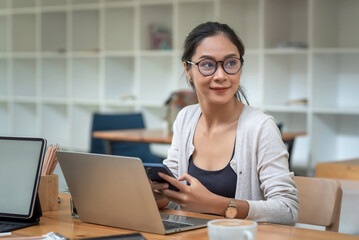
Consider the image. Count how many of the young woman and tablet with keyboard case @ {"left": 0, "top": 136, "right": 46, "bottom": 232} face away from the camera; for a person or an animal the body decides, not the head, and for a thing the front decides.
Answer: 0

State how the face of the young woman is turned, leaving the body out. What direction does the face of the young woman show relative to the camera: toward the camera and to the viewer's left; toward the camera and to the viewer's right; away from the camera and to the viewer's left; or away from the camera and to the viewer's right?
toward the camera and to the viewer's right

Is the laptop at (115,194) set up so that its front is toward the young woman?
yes

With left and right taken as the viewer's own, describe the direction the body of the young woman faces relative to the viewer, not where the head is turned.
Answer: facing the viewer and to the left of the viewer

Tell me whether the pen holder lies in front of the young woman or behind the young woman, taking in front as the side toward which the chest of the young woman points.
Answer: in front

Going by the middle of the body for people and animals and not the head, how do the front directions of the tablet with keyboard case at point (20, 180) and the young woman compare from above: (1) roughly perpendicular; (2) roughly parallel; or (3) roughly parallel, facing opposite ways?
roughly parallel

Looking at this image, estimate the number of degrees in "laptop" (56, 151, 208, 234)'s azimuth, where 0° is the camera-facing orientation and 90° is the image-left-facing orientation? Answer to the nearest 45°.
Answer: approximately 225°

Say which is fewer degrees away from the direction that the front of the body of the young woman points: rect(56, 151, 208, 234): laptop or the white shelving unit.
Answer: the laptop

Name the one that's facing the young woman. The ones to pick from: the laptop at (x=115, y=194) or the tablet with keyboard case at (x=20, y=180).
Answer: the laptop at (x=115, y=194)

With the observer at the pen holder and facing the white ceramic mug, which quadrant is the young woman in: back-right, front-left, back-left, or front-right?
front-left

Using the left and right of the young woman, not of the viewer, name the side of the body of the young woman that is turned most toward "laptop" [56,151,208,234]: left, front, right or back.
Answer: front
